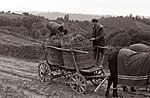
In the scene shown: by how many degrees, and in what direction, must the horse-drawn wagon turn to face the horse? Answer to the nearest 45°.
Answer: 0° — it already faces it

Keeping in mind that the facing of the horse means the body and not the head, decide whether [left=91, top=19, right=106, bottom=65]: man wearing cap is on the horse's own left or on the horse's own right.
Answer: on the horse's own left

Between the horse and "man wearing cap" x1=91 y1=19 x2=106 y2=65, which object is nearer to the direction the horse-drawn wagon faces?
the horse

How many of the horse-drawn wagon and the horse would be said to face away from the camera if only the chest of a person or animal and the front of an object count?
0

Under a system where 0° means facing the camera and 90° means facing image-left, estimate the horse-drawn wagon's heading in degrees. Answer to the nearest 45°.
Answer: approximately 315°

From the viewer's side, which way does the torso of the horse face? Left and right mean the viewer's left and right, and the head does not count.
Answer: facing to the right of the viewer
